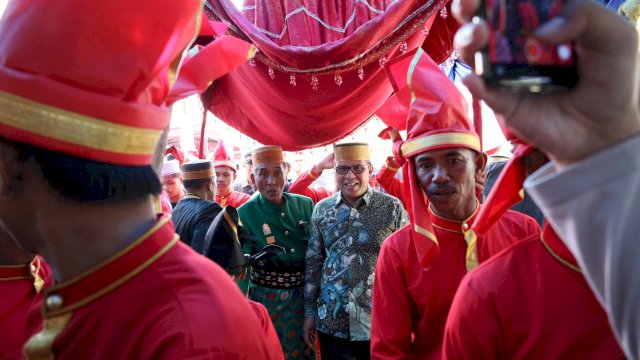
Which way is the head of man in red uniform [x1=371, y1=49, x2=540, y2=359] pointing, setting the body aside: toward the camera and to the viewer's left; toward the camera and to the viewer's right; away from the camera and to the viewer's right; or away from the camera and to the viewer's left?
toward the camera and to the viewer's left

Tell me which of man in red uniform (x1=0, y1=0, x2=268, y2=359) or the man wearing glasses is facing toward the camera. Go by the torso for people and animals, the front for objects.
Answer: the man wearing glasses

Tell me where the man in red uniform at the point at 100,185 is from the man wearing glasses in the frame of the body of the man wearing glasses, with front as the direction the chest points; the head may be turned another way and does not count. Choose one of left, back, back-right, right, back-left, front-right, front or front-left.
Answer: front

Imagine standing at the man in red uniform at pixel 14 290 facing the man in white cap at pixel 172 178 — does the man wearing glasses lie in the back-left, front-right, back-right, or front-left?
front-right

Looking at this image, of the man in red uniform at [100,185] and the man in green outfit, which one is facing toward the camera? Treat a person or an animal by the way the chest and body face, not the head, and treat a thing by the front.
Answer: the man in green outfit

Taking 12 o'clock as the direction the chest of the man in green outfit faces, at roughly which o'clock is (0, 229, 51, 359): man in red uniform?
The man in red uniform is roughly at 1 o'clock from the man in green outfit.

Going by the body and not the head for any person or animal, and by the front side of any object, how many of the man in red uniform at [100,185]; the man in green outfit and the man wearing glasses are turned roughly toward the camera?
2

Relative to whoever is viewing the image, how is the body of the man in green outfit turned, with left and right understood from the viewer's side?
facing the viewer

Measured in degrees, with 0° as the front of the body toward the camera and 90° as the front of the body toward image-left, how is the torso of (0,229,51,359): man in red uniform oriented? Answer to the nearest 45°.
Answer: approximately 315°

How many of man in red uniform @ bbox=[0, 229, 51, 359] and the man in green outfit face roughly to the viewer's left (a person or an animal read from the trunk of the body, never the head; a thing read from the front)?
0
